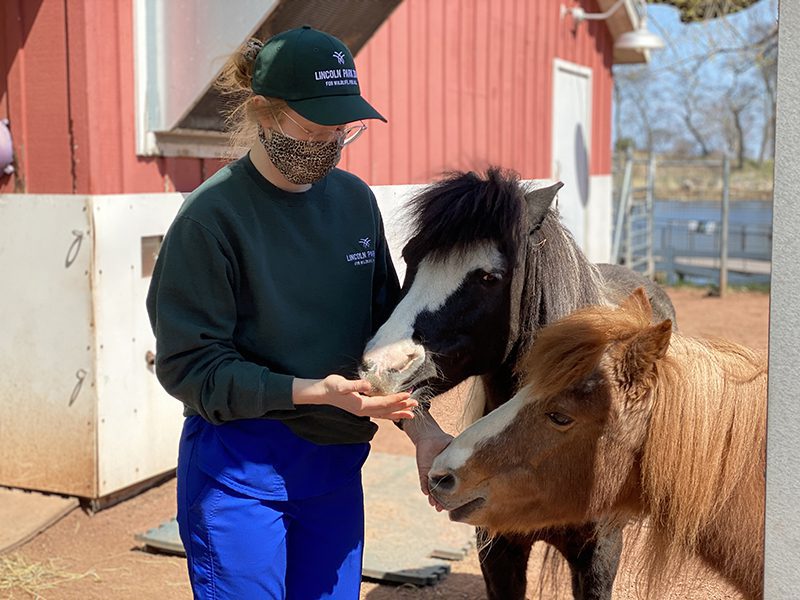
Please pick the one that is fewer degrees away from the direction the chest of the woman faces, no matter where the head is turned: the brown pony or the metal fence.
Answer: the brown pony

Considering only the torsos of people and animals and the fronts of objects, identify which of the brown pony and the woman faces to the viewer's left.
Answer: the brown pony

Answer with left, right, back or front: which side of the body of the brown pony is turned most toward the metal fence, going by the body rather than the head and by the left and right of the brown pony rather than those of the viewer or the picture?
right

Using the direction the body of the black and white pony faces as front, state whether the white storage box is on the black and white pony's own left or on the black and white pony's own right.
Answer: on the black and white pony's own right

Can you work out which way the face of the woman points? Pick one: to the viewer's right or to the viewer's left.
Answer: to the viewer's right

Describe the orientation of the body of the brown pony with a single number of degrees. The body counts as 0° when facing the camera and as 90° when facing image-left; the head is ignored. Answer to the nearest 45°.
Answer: approximately 90°

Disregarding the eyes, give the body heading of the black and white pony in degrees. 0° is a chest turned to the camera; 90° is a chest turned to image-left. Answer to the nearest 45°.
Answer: approximately 45°

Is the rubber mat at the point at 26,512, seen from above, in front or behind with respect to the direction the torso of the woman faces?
behind

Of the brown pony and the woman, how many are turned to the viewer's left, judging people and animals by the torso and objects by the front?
1

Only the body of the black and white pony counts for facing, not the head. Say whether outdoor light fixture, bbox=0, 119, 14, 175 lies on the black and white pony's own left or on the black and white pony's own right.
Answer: on the black and white pony's own right

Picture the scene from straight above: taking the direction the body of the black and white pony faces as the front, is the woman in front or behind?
in front

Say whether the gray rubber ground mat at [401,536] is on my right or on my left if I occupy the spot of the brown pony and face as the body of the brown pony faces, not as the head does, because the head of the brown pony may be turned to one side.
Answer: on my right

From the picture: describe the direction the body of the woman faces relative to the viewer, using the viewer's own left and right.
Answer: facing the viewer and to the right of the viewer
